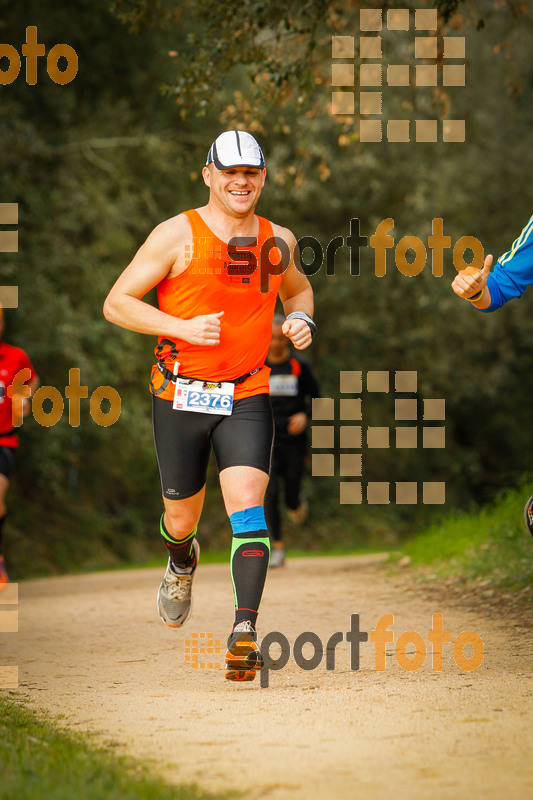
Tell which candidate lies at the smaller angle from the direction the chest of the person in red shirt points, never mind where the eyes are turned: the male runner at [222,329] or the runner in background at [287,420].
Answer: the male runner

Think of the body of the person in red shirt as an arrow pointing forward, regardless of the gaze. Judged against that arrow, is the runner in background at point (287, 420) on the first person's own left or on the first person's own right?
on the first person's own left

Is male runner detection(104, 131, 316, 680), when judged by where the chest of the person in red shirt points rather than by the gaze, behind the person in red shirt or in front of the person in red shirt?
in front

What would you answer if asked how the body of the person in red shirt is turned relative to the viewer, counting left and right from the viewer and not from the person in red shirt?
facing the viewer
